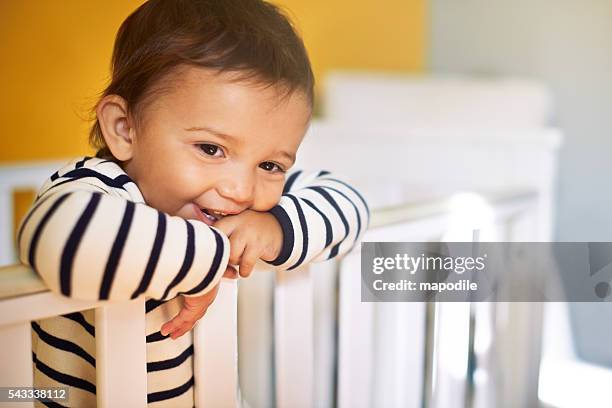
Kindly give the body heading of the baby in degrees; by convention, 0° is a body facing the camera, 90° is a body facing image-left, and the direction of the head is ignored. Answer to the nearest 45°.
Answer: approximately 315°
